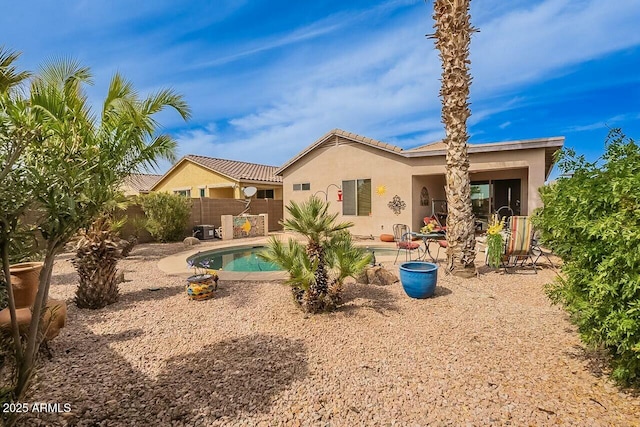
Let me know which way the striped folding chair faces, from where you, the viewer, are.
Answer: facing the viewer

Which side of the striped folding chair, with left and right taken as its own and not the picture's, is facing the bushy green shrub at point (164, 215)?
right

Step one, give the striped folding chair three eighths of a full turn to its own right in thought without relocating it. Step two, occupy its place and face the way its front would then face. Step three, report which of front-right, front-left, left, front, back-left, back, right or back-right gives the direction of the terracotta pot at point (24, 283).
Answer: left

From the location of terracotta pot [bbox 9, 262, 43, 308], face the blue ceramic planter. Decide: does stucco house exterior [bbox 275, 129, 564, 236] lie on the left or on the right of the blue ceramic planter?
left
